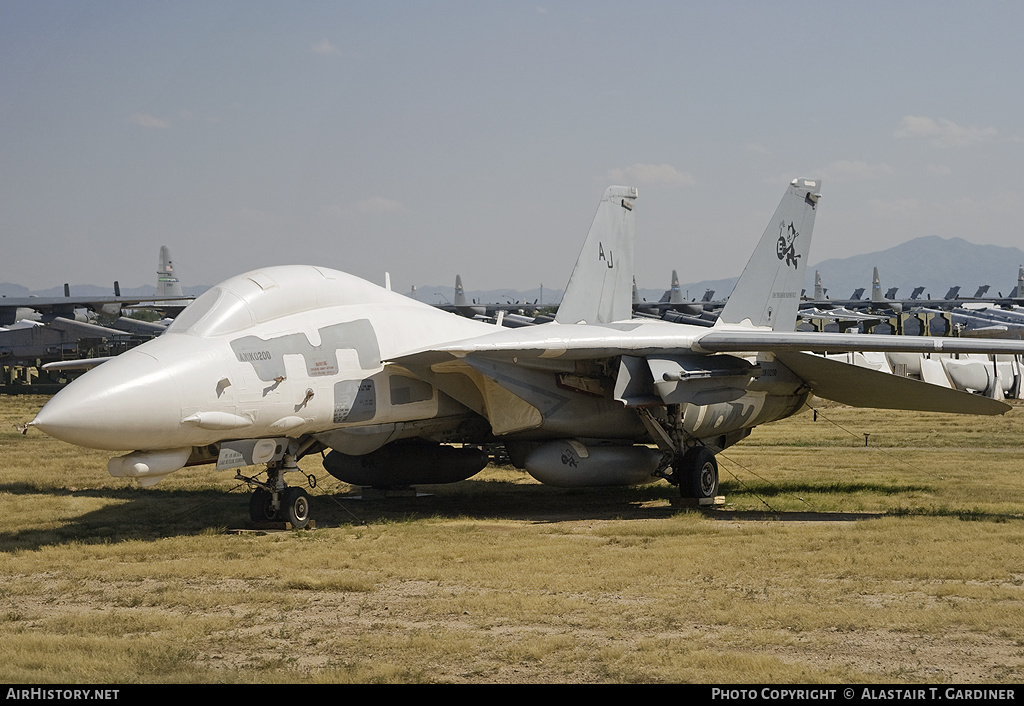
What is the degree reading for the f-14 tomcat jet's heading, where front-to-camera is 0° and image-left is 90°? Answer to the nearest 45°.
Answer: approximately 45°
